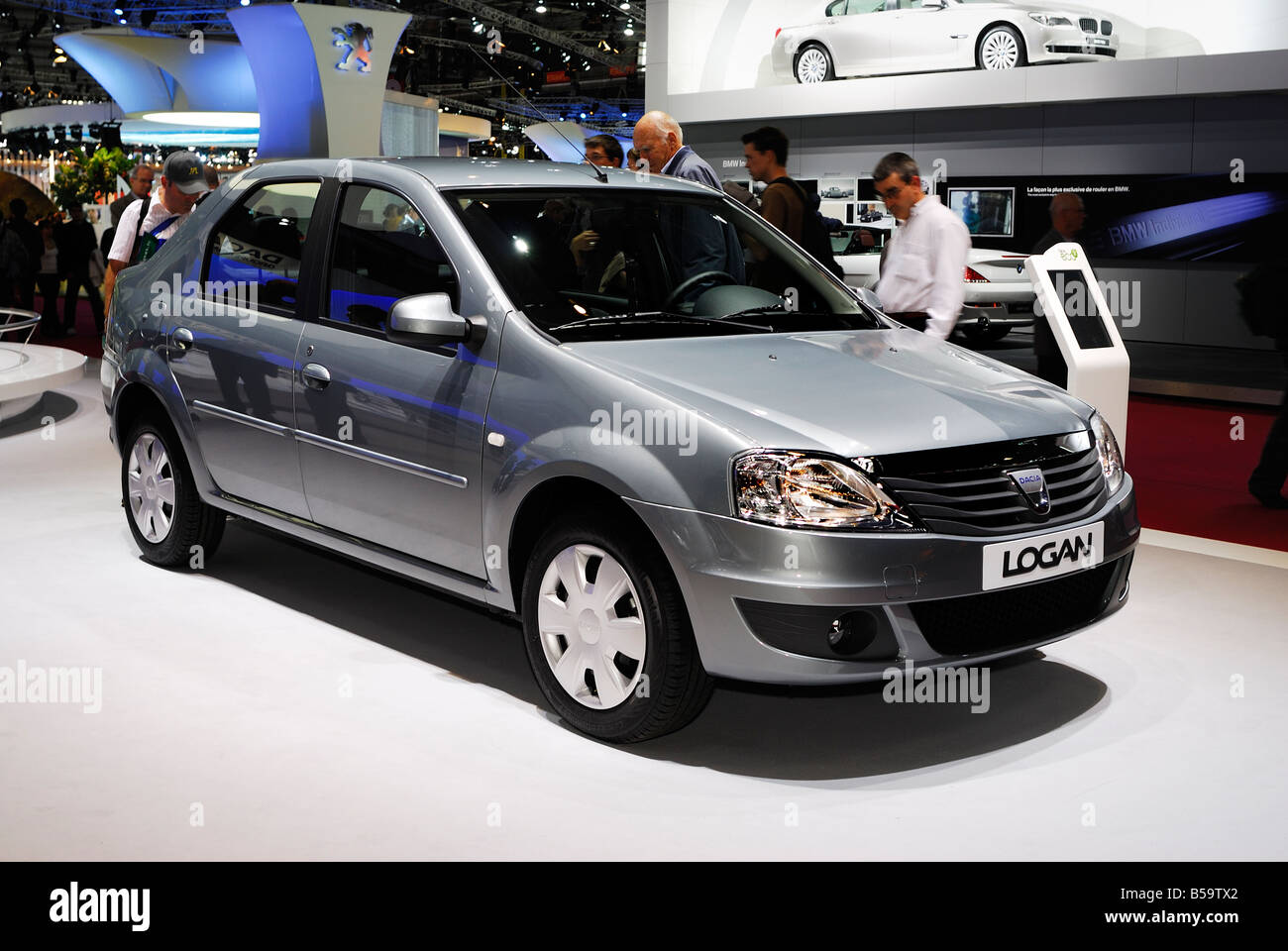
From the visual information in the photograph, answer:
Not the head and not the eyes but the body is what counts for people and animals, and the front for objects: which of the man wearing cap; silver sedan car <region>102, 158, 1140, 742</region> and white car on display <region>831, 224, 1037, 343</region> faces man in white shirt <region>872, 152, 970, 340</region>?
the man wearing cap

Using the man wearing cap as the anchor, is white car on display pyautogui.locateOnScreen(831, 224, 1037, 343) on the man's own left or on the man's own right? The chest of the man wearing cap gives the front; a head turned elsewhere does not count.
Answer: on the man's own left

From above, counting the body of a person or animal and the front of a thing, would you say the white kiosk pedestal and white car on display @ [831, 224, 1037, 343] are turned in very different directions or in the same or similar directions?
very different directions

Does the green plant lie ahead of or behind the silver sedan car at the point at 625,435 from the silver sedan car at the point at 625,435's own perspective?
behind

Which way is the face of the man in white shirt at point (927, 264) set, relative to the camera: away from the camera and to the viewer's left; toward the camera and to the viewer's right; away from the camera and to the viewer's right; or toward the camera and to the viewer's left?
toward the camera and to the viewer's left

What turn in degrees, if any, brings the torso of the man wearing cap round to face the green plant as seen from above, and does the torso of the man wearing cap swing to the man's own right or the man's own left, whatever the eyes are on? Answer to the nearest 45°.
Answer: approximately 135° to the man's own left

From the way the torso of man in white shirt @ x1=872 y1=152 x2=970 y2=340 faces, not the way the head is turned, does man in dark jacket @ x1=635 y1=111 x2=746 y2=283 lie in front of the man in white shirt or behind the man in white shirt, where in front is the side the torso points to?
in front

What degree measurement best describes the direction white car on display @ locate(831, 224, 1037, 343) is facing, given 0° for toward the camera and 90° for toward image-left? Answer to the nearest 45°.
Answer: approximately 135°

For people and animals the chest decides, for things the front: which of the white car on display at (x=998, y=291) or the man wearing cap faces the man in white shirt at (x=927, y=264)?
the man wearing cap

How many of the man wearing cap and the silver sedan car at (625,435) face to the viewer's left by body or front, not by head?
0

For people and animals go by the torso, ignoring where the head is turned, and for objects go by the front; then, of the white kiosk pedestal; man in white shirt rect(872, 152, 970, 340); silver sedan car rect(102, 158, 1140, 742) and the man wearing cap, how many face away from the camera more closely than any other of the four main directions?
0

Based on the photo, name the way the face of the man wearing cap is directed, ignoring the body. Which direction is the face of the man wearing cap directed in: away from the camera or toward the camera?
toward the camera

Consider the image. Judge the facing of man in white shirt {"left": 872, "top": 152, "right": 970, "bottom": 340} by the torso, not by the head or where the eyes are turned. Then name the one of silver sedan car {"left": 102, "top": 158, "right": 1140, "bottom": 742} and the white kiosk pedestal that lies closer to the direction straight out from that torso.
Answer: the silver sedan car
